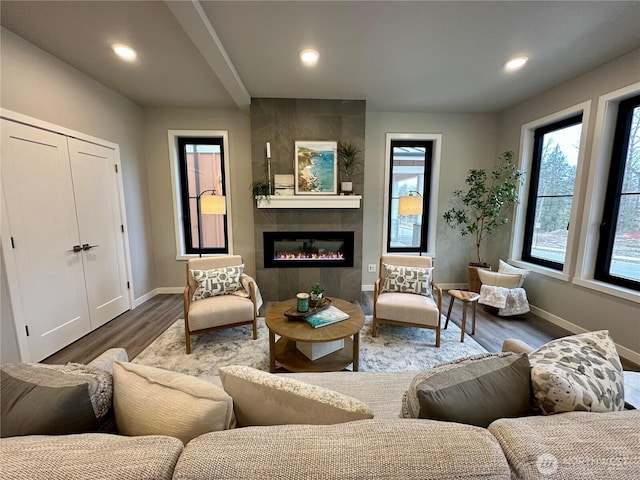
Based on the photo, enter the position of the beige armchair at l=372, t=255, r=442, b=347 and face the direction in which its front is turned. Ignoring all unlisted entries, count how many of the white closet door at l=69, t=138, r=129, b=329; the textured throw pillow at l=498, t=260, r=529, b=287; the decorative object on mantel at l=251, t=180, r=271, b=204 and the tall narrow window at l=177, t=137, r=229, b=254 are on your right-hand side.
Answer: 3

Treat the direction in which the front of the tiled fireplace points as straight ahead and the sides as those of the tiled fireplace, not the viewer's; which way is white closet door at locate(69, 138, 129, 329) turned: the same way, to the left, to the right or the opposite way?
to the left

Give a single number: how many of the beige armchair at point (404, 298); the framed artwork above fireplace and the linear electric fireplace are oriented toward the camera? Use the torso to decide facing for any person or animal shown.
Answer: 3

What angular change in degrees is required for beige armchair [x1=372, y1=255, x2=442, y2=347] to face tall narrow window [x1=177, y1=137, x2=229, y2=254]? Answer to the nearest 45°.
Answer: approximately 90° to its right

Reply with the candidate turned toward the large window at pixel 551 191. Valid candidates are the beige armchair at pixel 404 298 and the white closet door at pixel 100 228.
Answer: the white closet door

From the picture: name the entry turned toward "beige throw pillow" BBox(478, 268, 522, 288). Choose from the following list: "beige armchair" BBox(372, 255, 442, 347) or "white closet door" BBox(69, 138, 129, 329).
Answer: the white closet door

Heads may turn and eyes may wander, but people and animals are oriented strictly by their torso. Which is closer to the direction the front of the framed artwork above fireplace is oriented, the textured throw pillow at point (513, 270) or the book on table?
the book on table

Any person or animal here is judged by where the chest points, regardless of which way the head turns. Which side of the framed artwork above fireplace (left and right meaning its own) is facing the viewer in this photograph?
front

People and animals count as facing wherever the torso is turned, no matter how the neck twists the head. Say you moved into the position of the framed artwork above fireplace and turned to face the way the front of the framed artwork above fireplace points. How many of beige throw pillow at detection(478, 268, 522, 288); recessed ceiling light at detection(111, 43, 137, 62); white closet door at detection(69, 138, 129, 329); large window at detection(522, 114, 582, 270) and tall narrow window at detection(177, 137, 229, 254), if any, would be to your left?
2

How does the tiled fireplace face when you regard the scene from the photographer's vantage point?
facing the viewer

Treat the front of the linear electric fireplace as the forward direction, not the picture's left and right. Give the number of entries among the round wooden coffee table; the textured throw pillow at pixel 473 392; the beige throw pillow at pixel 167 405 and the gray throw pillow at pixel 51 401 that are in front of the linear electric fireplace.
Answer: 4

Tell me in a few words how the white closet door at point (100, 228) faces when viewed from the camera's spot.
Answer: facing the viewer and to the right of the viewer

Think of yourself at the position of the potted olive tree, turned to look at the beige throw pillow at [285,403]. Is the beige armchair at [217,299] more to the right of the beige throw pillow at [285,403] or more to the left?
right

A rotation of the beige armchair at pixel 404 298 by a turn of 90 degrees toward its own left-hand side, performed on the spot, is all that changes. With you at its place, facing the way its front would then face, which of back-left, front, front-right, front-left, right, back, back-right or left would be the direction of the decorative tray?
back-right

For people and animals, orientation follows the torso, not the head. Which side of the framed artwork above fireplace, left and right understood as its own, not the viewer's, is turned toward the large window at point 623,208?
left

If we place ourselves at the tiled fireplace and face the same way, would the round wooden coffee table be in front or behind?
in front

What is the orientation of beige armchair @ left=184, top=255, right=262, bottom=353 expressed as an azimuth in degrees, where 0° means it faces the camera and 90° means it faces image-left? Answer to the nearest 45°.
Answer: approximately 315°

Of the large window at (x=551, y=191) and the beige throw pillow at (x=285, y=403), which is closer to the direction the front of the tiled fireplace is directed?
the beige throw pillow

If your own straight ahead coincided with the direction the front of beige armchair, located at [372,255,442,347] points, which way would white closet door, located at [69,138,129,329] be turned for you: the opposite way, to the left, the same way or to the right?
to the left

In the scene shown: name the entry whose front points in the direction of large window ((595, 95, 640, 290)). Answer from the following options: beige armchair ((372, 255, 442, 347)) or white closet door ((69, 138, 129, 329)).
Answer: the white closet door

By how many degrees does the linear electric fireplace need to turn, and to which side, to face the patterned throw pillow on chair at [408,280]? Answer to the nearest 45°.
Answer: approximately 45° to its left
